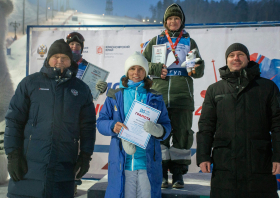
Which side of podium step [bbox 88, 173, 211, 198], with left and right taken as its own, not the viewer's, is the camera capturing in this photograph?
front

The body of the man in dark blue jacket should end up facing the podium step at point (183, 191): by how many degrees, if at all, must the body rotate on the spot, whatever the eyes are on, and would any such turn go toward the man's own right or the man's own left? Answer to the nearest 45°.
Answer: approximately 90° to the man's own left

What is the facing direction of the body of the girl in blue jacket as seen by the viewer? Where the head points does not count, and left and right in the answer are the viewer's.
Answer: facing the viewer

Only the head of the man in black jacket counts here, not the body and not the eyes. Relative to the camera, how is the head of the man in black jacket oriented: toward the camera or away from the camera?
toward the camera

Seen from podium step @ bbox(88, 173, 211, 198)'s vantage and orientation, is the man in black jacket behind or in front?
in front

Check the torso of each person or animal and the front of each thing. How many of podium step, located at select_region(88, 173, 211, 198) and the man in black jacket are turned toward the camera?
2

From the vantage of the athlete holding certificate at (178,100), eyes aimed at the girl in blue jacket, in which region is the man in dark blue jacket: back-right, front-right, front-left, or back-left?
front-right

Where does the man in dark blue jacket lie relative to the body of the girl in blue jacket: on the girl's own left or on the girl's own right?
on the girl's own right
